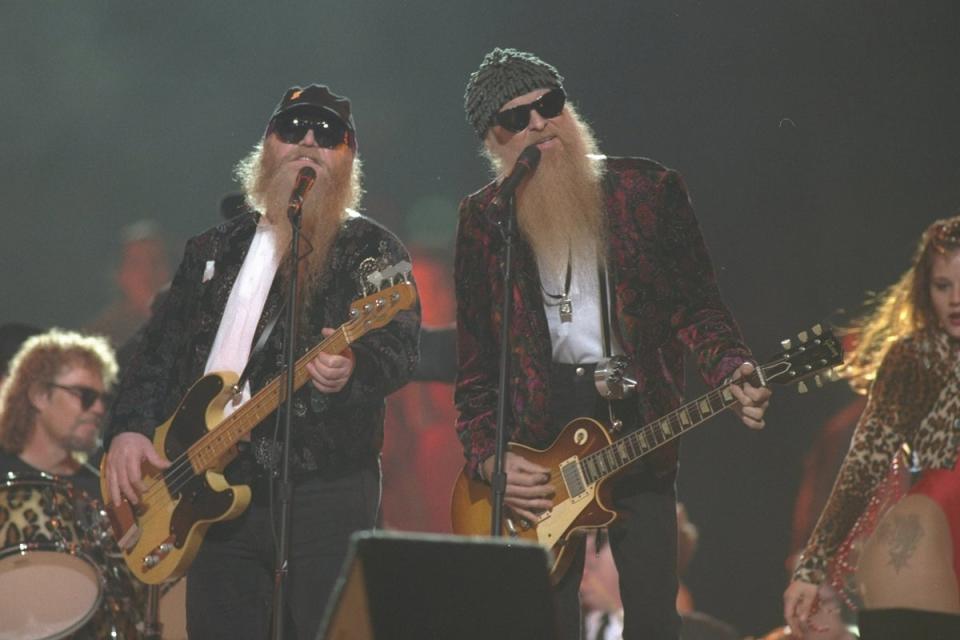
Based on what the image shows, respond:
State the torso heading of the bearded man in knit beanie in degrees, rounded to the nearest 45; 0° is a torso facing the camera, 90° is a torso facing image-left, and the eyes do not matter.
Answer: approximately 0°

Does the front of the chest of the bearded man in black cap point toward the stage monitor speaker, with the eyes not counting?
yes

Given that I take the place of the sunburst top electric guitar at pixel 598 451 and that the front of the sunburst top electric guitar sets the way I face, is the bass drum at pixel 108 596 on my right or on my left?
on my right

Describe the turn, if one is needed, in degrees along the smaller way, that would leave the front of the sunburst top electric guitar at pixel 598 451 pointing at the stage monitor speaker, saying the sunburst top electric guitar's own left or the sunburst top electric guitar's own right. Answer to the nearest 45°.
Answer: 0° — it already faces it

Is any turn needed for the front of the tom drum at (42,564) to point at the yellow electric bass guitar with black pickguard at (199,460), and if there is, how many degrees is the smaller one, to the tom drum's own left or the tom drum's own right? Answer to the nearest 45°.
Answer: approximately 45° to the tom drum's own left

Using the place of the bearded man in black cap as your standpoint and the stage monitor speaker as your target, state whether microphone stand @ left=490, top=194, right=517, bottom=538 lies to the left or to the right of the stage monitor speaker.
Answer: left

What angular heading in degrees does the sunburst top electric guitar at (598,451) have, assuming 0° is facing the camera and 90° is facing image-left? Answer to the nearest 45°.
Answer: approximately 0°
